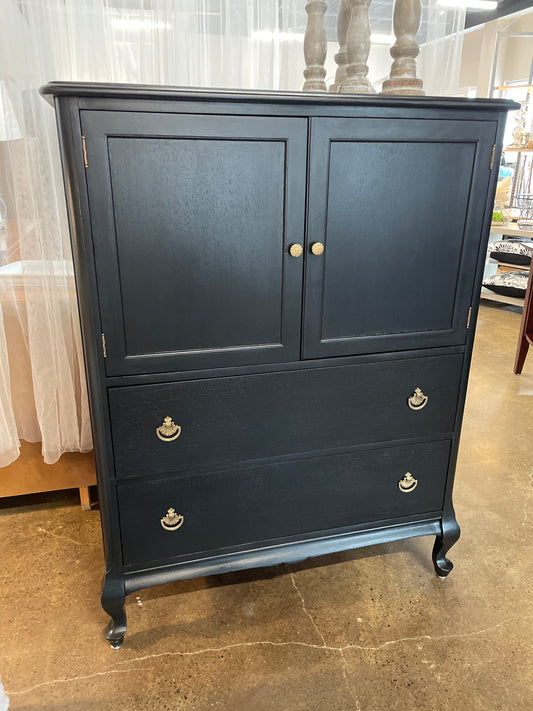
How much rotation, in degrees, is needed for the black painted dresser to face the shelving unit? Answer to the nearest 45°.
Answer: approximately 135° to its left

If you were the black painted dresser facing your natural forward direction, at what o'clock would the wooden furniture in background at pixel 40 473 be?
The wooden furniture in background is roughly at 4 o'clock from the black painted dresser.

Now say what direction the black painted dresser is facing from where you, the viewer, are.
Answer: facing the viewer

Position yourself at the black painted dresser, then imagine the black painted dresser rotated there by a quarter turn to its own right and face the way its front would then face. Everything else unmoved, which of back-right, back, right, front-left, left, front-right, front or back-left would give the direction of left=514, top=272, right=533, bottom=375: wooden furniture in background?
back-right
